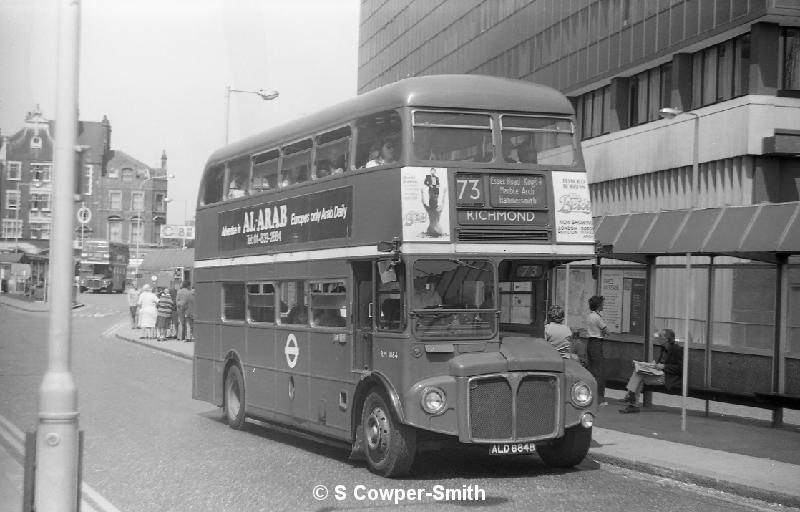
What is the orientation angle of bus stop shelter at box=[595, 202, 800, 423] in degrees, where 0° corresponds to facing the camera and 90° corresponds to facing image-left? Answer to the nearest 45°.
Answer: approximately 45°

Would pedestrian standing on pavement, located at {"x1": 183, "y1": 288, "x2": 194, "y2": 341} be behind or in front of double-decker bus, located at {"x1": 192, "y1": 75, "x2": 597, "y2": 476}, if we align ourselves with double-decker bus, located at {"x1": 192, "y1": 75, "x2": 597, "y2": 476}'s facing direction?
behind

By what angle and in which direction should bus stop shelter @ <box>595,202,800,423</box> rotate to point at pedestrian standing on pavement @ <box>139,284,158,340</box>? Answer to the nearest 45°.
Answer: approximately 90° to its right

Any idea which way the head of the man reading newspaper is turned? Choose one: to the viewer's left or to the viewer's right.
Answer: to the viewer's left

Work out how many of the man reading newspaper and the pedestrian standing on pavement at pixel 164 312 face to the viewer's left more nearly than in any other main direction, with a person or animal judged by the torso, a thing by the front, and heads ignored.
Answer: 1

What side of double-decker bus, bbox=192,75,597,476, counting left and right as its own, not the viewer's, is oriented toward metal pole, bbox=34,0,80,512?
right

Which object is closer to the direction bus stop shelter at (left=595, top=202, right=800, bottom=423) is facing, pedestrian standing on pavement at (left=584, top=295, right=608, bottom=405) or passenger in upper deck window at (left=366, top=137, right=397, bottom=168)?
the passenger in upper deck window

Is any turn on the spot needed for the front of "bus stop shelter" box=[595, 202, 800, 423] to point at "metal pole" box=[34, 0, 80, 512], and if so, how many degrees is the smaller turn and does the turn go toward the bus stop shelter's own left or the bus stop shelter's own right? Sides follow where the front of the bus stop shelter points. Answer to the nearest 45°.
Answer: approximately 45° to the bus stop shelter's own left
